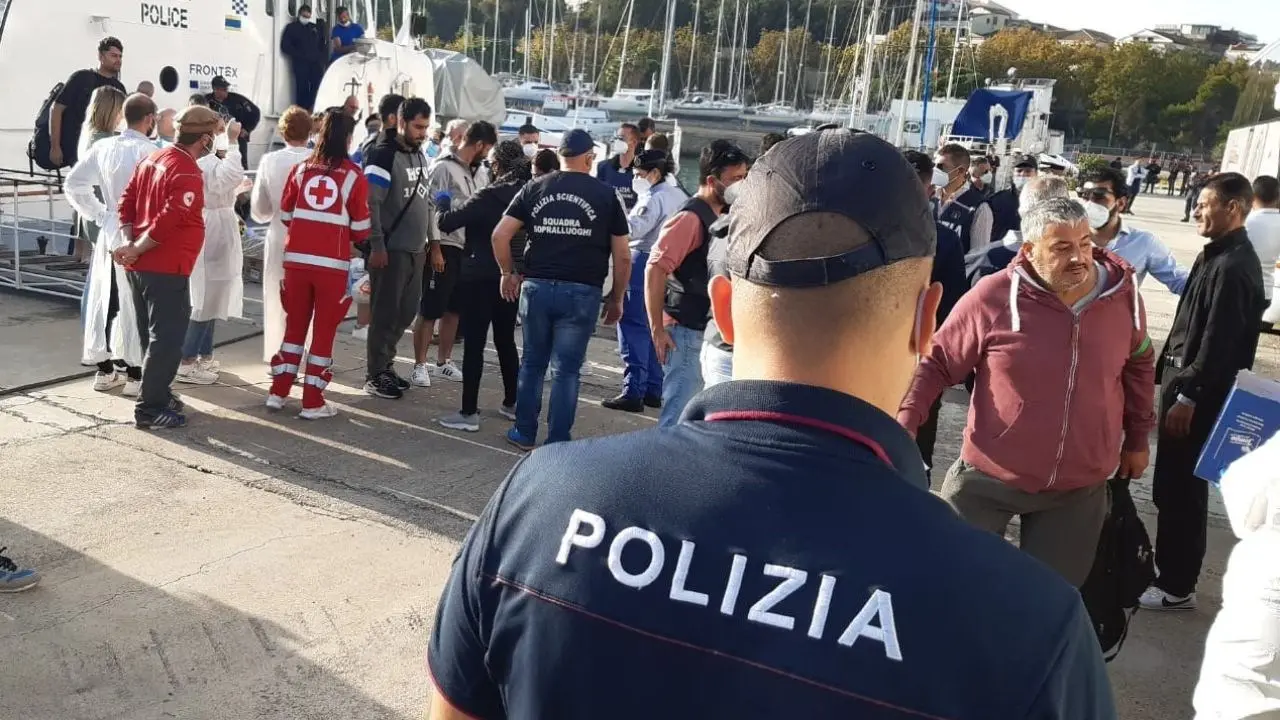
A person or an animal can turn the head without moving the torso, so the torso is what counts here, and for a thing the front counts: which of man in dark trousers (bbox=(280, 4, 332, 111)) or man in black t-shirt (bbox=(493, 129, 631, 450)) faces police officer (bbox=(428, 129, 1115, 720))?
the man in dark trousers

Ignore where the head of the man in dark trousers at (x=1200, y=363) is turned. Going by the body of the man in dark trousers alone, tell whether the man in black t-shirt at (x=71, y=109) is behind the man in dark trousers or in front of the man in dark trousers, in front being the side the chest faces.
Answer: in front

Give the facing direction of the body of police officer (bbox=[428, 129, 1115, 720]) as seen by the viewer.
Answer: away from the camera

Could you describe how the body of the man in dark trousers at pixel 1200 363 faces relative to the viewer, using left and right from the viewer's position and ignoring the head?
facing to the left of the viewer

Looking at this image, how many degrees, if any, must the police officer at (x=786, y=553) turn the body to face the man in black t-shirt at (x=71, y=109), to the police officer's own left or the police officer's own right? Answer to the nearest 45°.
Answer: approximately 45° to the police officer's own left

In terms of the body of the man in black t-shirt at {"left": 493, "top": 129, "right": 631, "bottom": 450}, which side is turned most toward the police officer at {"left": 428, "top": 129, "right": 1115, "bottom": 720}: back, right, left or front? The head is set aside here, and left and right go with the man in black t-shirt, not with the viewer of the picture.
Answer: back

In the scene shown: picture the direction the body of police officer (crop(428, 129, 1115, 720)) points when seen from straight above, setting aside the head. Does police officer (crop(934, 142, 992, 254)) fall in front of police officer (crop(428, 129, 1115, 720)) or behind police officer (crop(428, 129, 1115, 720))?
in front

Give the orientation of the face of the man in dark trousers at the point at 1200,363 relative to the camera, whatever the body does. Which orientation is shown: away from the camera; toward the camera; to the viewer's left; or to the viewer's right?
to the viewer's left

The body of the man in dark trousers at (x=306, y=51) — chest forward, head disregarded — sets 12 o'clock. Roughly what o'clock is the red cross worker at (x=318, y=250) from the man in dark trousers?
The red cross worker is roughly at 12 o'clock from the man in dark trousers.

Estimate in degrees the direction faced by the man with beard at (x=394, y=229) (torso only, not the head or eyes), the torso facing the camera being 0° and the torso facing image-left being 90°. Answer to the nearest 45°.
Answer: approximately 315°

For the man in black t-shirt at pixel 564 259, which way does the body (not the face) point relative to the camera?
away from the camera
